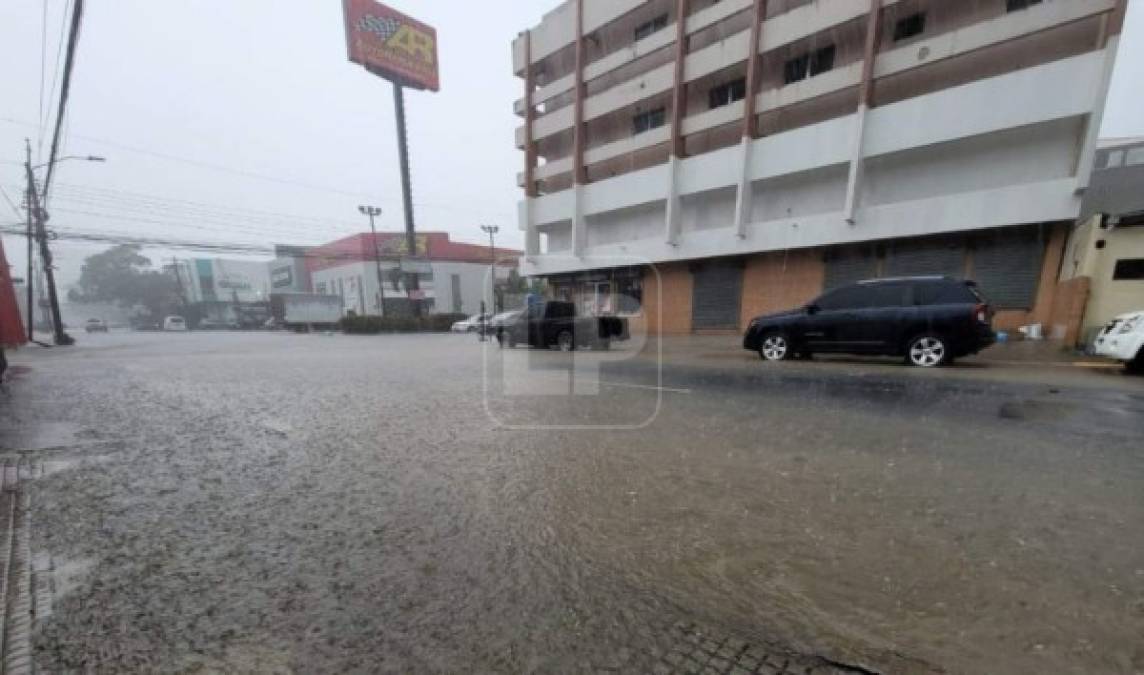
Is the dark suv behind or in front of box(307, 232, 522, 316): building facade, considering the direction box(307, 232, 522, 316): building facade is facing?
in front

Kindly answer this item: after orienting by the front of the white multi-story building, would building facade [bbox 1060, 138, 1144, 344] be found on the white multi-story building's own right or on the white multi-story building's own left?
on the white multi-story building's own left

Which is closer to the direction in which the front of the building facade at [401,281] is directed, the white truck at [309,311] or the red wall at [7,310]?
the red wall

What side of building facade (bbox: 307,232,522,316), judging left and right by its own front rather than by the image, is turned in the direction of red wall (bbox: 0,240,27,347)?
front

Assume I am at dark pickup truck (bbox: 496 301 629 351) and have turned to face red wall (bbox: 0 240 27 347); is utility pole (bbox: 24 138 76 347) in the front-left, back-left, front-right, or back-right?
front-right

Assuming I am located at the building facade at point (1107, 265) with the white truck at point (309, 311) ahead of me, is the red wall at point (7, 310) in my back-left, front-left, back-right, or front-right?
front-left

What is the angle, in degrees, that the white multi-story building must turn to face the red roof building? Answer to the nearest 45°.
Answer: approximately 45° to its right

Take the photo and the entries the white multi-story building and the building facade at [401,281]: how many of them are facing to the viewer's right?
0

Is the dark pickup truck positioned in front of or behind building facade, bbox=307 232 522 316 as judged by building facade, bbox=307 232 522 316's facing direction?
in front

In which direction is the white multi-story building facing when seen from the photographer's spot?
facing the viewer and to the left of the viewer

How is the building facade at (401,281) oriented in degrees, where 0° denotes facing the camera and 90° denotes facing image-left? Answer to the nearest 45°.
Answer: approximately 0°
